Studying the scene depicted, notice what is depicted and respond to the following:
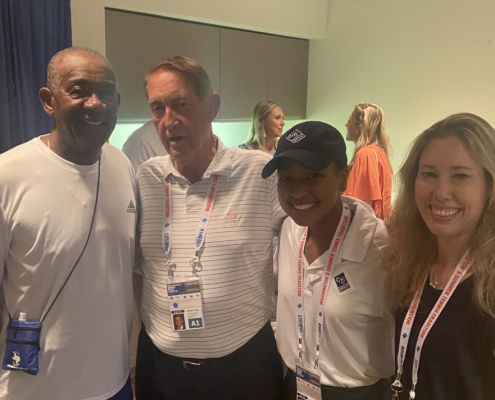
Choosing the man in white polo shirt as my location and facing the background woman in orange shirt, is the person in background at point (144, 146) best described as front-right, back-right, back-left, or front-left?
front-left

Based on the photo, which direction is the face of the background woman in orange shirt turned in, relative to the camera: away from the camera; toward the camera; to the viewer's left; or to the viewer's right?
to the viewer's left

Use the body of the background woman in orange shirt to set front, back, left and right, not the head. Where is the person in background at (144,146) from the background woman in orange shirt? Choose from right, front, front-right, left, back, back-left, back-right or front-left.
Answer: front-left

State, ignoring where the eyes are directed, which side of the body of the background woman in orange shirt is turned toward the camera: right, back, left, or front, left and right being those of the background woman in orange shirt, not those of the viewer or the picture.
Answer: left

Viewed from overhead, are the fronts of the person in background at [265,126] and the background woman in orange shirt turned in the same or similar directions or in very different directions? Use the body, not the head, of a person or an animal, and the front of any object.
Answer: very different directions

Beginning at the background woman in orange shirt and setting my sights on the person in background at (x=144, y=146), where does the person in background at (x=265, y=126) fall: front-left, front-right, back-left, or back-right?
front-right

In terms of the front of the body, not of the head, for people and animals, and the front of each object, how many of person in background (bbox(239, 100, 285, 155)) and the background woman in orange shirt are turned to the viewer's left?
1

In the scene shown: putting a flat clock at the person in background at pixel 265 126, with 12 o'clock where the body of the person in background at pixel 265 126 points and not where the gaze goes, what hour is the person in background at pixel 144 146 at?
the person in background at pixel 144 146 is roughly at 4 o'clock from the person in background at pixel 265 126.
